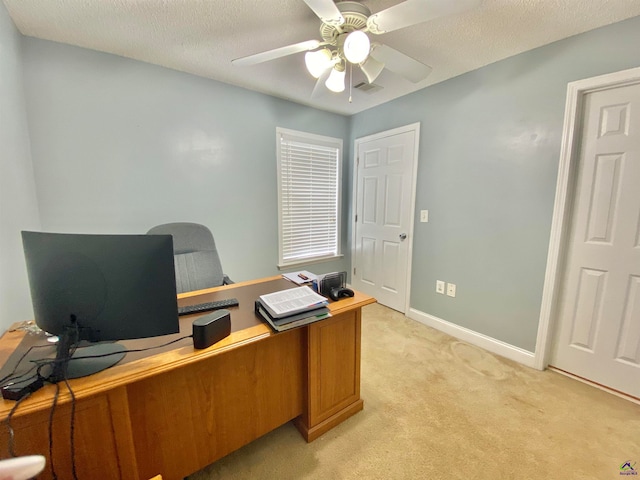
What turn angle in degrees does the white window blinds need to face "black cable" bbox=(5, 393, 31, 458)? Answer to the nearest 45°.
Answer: approximately 45° to its right

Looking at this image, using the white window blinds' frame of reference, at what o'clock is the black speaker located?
The black speaker is roughly at 2 o'clock from the white window blinds.

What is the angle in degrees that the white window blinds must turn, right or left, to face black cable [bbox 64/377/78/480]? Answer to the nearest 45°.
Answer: approximately 45° to its right

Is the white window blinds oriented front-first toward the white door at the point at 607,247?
yes

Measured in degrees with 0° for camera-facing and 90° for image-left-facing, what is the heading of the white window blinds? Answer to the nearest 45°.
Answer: approximately 315°

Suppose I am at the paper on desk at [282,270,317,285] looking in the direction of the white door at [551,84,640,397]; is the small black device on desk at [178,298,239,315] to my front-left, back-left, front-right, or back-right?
back-right

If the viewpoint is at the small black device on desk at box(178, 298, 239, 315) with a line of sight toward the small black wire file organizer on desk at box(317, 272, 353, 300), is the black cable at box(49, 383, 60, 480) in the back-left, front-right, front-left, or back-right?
back-right

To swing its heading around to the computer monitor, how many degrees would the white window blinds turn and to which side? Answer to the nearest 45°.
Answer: approximately 45° to its right

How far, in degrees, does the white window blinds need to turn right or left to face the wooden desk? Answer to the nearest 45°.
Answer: approximately 45° to its right

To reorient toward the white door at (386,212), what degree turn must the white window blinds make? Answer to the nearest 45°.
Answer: approximately 45° to its left

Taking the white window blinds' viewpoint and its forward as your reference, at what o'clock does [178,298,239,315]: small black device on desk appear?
The small black device on desk is roughly at 2 o'clock from the white window blinds.
